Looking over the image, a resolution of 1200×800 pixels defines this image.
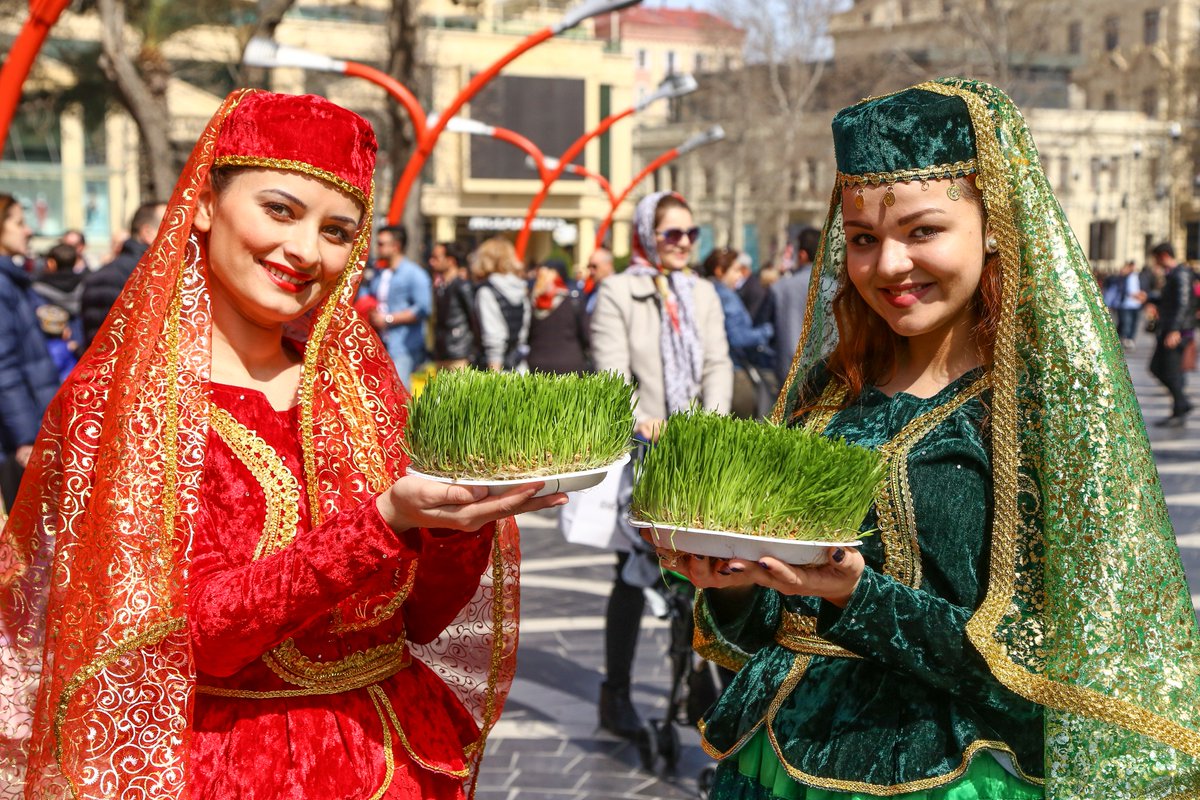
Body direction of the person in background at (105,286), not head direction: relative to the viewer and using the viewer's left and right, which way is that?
facing away from the viewer and to the right of the viewer

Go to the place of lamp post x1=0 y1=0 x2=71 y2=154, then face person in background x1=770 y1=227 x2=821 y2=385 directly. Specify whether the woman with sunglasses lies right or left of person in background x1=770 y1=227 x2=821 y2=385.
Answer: right

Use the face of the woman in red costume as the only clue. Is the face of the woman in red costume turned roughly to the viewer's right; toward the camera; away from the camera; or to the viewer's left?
toward the camera

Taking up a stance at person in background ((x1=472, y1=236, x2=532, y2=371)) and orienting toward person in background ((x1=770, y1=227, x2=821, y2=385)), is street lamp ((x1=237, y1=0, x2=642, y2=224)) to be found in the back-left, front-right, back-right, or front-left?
back-left

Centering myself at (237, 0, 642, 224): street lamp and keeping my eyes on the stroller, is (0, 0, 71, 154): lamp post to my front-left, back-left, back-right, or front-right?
front-right

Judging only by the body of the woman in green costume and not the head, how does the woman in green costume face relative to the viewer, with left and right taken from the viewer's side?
facing the viewer and to the left of the viewer

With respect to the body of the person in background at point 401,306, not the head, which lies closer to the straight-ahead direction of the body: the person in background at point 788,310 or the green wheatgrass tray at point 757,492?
the green wheatgrass tray

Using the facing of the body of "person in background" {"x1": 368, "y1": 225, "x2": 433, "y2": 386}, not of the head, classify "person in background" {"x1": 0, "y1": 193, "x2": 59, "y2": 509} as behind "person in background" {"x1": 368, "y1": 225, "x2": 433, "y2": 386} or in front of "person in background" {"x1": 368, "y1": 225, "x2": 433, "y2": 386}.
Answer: in front

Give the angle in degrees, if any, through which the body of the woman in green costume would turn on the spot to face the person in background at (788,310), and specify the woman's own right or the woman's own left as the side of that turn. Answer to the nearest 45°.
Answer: approximately 135° to the woman's own right

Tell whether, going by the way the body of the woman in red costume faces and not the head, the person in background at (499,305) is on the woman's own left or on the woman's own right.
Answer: on the woman's own left
